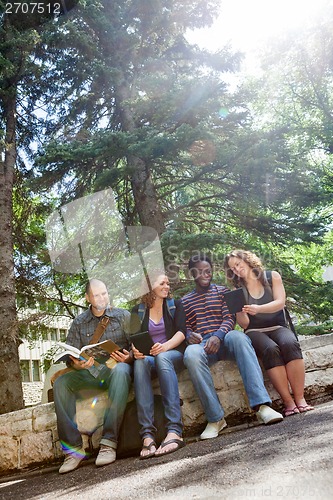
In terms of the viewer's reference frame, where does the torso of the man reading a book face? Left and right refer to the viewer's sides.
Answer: facing the viewer

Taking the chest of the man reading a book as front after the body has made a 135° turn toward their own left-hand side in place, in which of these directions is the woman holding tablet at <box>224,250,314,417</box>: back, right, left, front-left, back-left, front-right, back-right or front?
front-right

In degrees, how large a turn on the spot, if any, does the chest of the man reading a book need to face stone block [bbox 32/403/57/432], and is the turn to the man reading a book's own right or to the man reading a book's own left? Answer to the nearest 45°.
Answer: approximately 135° to the man reading a book's own right

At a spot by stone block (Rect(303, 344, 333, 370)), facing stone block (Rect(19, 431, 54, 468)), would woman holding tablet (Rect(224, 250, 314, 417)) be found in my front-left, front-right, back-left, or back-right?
front-left

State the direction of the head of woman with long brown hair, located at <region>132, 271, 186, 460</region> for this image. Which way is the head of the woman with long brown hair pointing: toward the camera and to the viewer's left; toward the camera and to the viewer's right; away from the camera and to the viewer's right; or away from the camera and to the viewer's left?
toward the camera and to the viewer's right

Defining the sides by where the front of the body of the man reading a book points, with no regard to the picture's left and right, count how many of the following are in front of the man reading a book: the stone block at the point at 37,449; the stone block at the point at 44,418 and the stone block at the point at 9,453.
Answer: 0

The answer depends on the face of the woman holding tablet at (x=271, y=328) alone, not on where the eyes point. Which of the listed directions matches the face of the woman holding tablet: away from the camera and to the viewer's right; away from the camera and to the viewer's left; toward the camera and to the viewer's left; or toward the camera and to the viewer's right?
toward the camera and to the viewer's left

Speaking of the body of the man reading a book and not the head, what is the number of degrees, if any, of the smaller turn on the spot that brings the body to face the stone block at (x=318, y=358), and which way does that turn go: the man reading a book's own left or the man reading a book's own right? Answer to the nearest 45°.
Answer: approximately 90° to the man reading a book's own left
